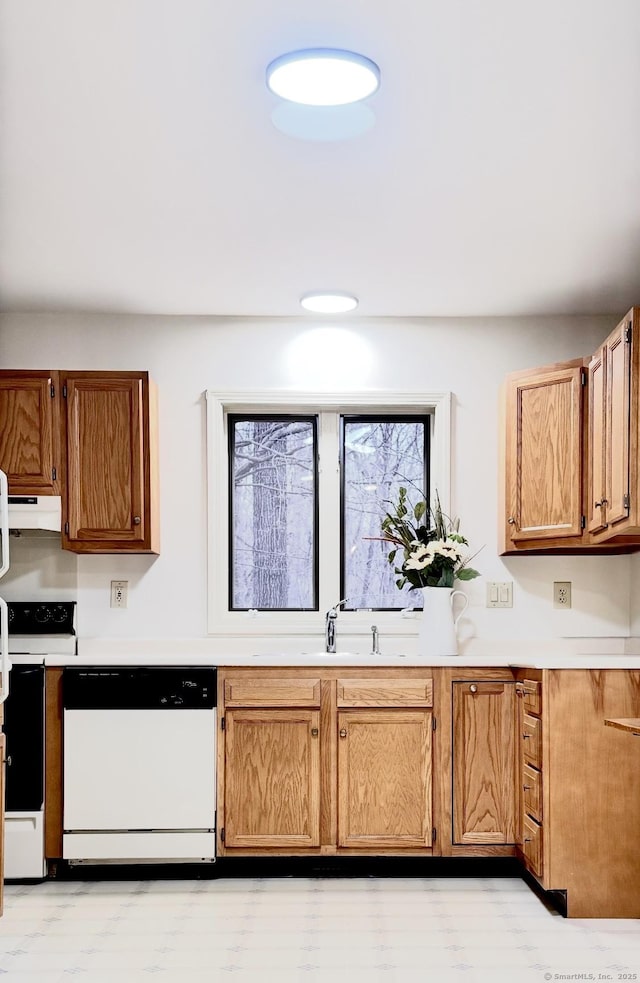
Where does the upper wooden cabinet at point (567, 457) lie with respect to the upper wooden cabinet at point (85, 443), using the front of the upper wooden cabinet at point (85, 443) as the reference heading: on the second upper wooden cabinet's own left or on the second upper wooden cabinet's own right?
on the second upper wooden cabinet's own left

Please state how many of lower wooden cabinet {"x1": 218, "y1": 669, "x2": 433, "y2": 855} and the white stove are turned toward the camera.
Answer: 2

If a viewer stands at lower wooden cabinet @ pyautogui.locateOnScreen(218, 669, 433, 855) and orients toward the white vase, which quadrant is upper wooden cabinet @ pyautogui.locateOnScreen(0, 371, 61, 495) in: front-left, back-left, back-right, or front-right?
back-left

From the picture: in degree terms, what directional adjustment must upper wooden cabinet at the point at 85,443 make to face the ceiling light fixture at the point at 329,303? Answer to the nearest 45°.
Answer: approximately 90° to its left

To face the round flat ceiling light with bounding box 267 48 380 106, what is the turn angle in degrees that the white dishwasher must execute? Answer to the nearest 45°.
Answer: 0° — it already faces it

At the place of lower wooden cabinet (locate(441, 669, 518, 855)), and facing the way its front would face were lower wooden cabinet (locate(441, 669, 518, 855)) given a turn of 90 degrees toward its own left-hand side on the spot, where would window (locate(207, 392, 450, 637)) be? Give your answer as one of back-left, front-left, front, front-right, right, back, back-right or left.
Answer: back-left

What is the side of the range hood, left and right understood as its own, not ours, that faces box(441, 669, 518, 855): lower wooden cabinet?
left
